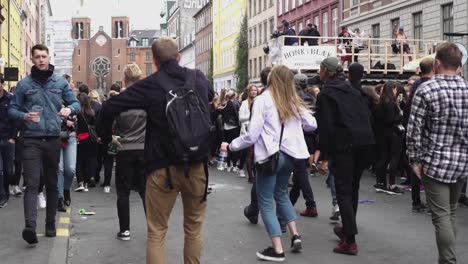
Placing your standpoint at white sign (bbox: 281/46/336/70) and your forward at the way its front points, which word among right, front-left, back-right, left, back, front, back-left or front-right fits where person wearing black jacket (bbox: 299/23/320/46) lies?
back

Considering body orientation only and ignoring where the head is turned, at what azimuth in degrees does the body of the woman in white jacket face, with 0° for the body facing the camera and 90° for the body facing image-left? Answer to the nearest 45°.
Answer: approximately 135°

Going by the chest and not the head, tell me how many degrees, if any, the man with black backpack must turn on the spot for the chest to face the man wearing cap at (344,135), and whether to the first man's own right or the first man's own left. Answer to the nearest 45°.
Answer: approximately 90° to the first man's own right

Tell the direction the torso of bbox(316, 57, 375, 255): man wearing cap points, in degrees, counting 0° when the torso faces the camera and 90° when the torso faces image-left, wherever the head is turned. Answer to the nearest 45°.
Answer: approximately 135°

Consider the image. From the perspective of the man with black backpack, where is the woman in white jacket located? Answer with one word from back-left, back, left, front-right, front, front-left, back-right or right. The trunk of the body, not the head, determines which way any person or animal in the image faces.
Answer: right

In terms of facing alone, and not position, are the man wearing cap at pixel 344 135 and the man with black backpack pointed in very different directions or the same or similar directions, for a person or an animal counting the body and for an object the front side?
same or similar directions

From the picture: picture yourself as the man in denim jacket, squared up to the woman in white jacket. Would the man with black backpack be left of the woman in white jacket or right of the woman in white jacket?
right

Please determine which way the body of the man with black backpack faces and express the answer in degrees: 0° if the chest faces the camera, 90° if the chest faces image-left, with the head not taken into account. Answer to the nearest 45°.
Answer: approximately 135°

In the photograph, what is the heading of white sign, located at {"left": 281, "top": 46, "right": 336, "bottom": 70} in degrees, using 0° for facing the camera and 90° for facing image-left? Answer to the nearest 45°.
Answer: approximately 0°

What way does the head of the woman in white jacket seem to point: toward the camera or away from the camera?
away from the camera

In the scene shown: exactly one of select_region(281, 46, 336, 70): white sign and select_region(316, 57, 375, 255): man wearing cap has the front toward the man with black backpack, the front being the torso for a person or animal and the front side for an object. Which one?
the white sign

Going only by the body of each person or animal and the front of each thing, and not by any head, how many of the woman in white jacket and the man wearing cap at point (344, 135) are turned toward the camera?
0

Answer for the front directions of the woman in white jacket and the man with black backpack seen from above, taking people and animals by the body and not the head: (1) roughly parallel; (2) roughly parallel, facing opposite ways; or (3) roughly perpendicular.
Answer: roughly parallel

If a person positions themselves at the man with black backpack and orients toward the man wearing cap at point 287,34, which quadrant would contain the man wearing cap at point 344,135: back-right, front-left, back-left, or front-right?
front-right

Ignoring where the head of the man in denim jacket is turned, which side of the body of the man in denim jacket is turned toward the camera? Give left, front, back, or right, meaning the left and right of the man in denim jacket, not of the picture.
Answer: front
